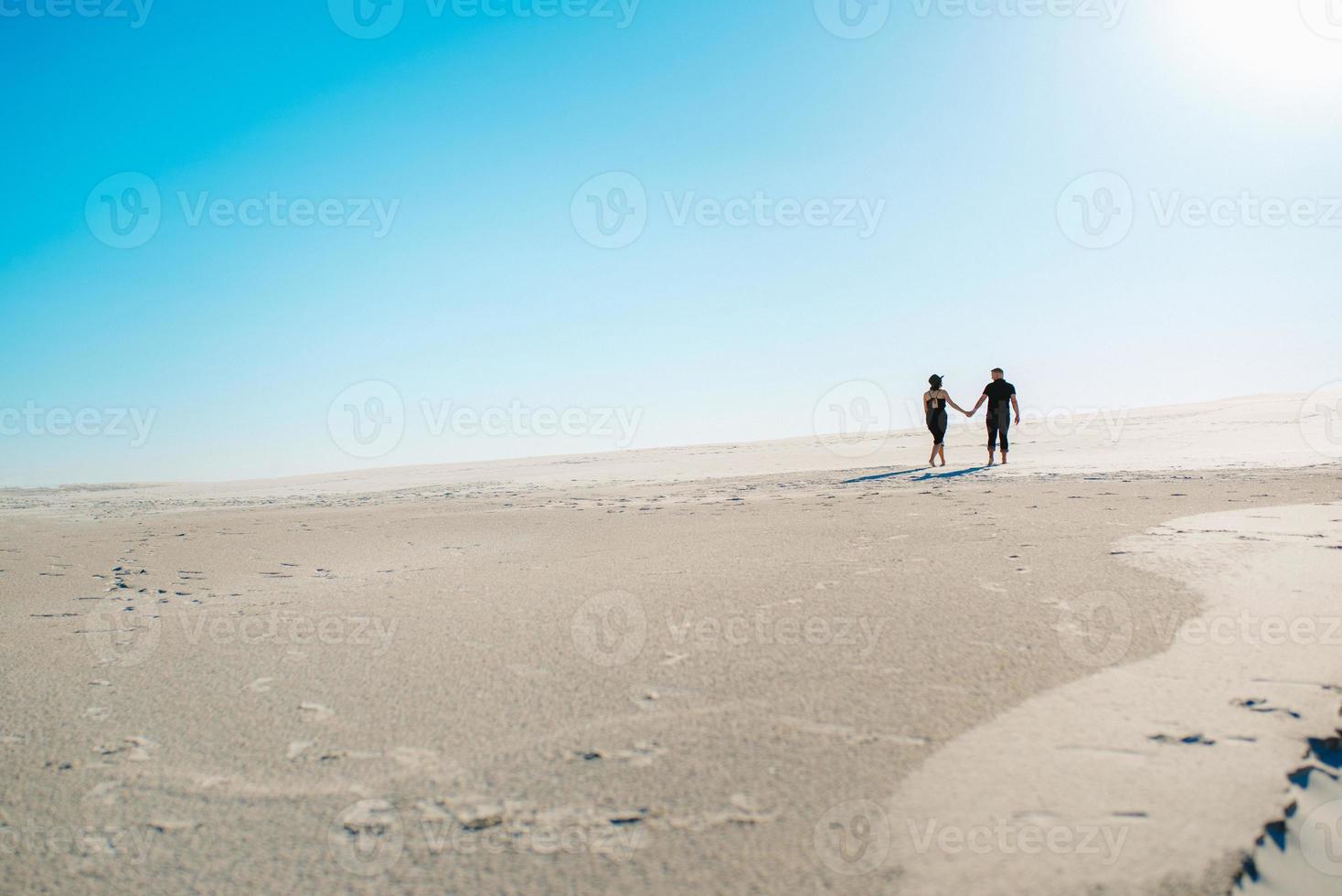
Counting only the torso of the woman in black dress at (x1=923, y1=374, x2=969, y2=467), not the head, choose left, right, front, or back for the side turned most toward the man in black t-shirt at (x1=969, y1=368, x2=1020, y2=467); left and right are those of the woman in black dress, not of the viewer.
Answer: right

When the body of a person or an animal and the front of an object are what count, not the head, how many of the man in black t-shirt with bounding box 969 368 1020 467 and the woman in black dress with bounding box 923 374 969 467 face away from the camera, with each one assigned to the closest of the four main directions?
2

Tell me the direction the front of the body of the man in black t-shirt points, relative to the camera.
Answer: away from the camera

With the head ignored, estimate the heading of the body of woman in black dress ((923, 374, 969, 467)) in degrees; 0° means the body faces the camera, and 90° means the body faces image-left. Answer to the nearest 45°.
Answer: approximately 180°

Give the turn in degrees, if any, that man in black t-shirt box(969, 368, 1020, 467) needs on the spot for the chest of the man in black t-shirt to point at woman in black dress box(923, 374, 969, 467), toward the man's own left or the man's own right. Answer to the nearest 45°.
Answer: approximately 90° to the man's own left
